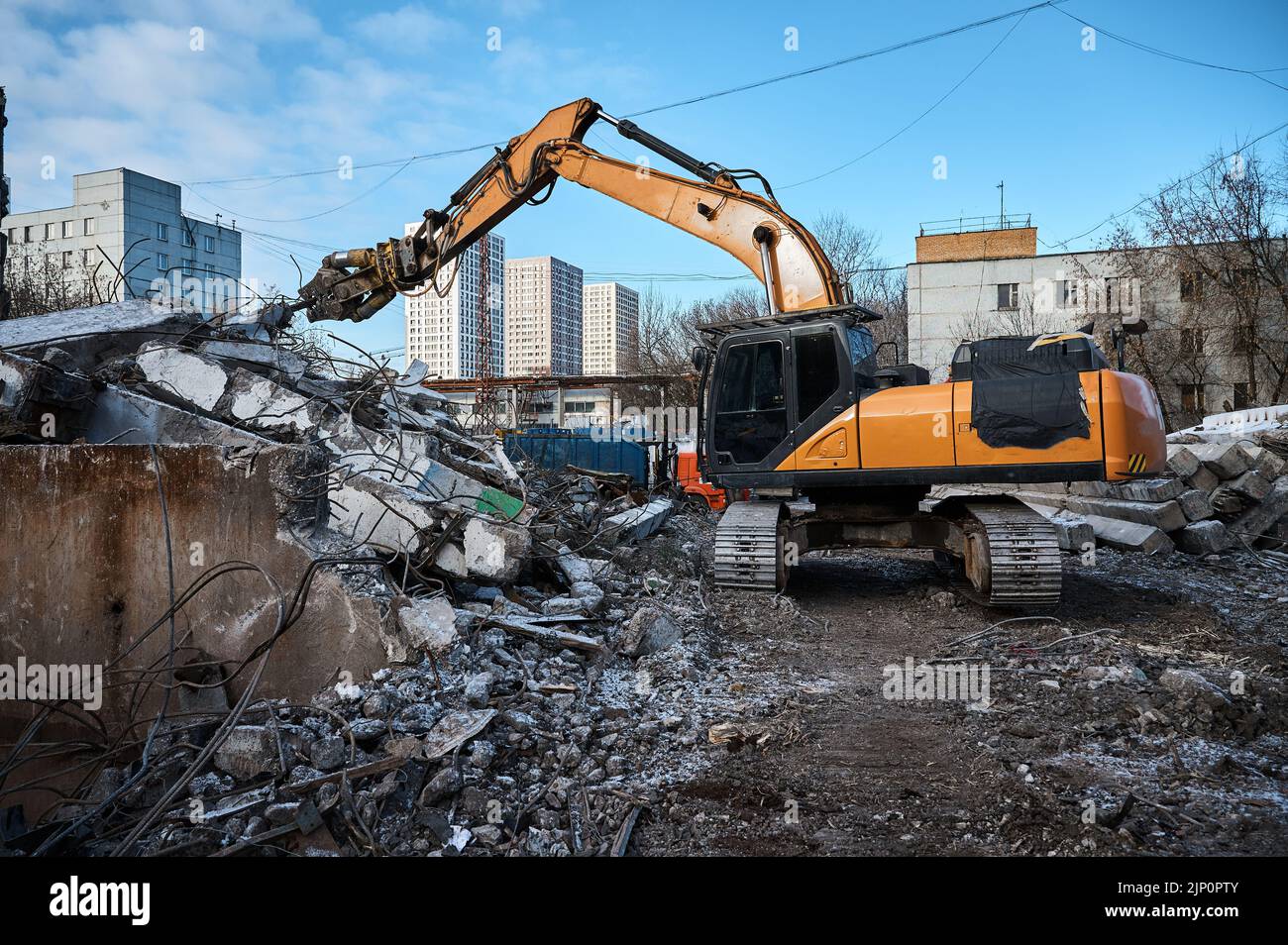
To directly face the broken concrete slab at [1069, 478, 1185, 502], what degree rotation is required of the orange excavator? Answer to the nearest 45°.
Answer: approximately 135° to its right

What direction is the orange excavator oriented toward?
to the viewer's left

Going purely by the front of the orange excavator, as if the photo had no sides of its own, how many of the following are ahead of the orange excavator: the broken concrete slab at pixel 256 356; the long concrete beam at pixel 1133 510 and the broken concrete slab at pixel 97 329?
2

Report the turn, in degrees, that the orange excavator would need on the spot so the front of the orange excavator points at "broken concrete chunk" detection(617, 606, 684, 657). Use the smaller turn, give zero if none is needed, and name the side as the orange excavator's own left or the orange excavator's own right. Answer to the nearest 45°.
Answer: approximately 45° to the orange excavator's own left

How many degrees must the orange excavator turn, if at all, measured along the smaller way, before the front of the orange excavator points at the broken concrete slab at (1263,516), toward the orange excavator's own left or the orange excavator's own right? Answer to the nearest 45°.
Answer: approximately 135° to the orange excavator's own right

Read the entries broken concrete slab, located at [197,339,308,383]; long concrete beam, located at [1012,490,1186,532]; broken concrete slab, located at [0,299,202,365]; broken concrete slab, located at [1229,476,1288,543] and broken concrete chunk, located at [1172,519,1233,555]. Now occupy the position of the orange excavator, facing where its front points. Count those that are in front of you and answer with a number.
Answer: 2

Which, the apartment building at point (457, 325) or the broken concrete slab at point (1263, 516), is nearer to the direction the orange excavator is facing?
the apartment building

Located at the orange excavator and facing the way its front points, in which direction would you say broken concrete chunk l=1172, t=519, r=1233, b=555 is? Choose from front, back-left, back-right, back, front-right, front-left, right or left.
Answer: back-right

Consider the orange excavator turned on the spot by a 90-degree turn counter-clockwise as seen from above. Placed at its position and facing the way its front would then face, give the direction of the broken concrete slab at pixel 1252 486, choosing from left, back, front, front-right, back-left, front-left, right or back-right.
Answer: back-left

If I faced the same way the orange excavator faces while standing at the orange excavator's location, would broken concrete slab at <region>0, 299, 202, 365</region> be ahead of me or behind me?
ahead

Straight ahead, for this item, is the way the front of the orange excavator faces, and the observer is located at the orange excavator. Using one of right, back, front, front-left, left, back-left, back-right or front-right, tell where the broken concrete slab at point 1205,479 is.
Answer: back-right

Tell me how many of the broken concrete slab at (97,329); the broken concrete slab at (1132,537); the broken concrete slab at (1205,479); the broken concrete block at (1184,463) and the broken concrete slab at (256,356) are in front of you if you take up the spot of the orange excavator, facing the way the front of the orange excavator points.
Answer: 2

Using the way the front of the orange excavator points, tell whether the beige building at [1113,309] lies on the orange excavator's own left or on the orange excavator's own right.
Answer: on the orange excavator's own right
